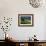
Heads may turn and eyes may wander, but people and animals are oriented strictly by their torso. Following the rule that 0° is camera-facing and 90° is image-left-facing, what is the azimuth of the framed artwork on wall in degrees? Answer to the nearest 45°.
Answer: approximately 0°
